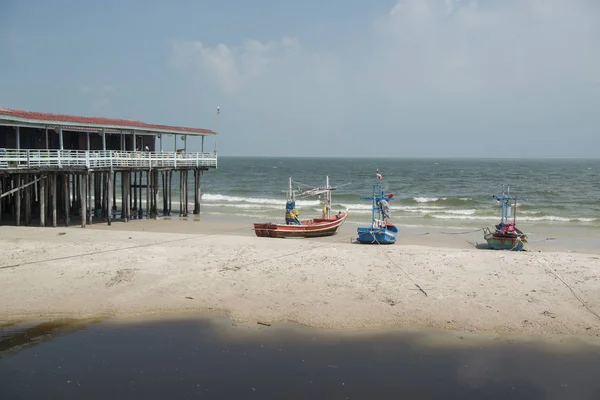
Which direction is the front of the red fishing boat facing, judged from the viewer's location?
facing to the right of the viewer

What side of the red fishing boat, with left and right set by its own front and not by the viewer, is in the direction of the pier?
back

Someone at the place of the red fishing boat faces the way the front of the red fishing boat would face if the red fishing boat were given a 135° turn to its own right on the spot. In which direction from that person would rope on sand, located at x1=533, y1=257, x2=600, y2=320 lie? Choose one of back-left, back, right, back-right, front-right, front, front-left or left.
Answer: left
